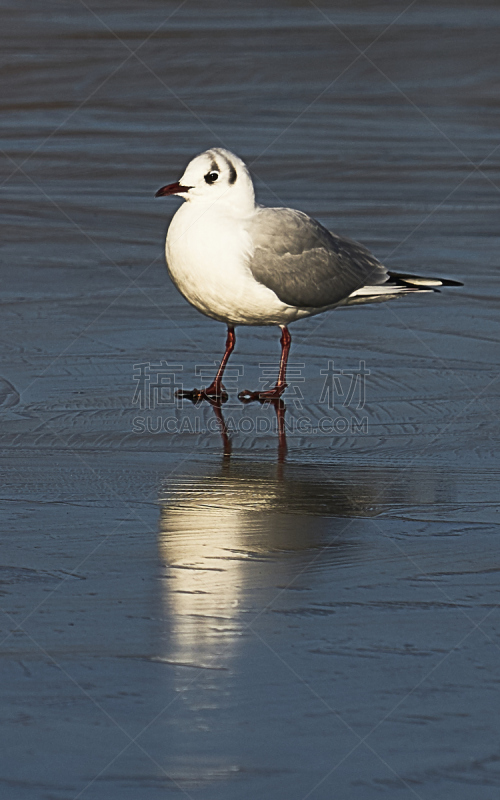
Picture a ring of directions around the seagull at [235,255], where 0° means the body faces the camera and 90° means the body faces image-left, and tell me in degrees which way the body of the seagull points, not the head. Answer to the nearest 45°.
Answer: approximately 90°
